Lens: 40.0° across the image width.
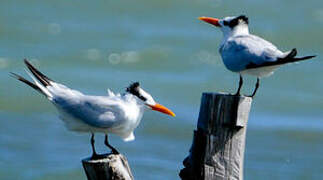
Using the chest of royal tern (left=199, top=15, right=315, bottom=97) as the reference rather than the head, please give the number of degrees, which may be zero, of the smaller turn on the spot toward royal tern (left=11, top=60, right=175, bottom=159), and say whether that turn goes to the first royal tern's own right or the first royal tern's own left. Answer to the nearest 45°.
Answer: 0° — it already faces it

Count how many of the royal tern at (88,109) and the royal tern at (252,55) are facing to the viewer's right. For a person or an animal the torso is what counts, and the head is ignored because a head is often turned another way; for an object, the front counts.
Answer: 1

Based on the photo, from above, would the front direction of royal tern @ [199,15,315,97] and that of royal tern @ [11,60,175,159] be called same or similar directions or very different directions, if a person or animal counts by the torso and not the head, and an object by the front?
very different directions

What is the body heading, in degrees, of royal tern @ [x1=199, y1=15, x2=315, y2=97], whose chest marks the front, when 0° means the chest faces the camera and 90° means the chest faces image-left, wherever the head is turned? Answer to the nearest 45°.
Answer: approximately 90°

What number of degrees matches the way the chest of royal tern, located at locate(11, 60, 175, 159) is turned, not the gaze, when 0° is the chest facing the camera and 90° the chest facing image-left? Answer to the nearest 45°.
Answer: approximately 270°
